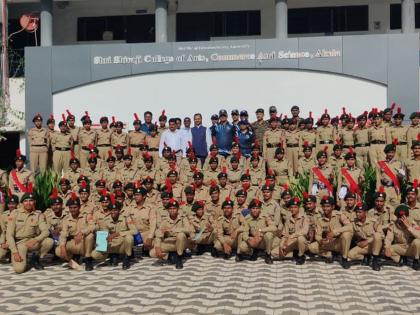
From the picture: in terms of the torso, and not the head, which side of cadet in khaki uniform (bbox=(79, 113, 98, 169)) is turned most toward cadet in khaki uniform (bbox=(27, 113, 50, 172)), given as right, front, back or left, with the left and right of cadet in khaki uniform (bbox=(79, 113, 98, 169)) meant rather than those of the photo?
right

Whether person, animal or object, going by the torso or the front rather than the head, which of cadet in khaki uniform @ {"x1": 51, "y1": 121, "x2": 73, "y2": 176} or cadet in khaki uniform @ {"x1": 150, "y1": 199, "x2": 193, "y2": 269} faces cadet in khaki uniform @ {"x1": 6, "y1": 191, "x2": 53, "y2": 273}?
cadet in khaki uniform @ {"x1": 51, "y1": 121, "x2": 73, "y2": 176}

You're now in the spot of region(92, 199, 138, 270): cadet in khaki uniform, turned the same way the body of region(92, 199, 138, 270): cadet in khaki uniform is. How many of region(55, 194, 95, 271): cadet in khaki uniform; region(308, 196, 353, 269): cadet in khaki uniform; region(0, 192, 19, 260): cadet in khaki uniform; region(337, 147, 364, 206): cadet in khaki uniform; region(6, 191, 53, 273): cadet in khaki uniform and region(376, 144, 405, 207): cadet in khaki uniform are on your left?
3

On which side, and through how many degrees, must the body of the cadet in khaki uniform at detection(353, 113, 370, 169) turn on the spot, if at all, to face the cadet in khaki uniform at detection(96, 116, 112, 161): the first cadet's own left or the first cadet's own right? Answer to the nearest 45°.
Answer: approximately 90° to the first cadet's own right

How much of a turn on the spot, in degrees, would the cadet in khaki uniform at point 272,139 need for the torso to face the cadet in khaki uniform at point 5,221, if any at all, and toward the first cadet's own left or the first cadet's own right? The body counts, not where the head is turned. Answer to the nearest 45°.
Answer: approximately 45° to the first cadet's own right

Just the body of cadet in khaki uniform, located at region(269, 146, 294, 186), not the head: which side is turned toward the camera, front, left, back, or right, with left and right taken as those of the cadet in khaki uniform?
front

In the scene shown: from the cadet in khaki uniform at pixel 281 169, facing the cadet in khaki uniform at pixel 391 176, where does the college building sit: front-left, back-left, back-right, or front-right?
back-left

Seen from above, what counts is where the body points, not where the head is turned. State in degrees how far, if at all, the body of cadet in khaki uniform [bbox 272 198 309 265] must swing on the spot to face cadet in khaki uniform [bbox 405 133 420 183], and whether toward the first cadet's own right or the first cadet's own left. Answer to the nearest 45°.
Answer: approximately 135° to the first cadet's own left
